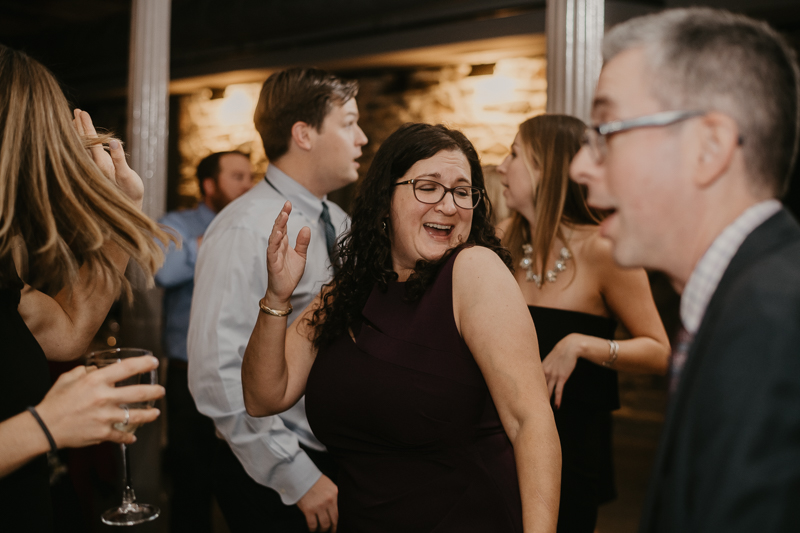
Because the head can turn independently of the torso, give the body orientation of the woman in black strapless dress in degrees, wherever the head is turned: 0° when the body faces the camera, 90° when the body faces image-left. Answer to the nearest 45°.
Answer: approximately 45°

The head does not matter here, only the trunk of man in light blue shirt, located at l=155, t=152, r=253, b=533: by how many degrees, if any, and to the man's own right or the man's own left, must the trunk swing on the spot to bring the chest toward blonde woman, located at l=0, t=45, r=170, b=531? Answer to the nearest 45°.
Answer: approximately 45° to the man's own right

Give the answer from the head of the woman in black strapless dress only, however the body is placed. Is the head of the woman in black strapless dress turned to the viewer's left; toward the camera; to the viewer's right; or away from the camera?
to the viewer's left

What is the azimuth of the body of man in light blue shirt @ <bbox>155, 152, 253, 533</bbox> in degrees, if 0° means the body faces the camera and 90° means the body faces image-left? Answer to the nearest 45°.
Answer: approximately 315°

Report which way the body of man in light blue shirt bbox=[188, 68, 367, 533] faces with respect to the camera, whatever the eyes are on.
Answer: to the viewer's right
